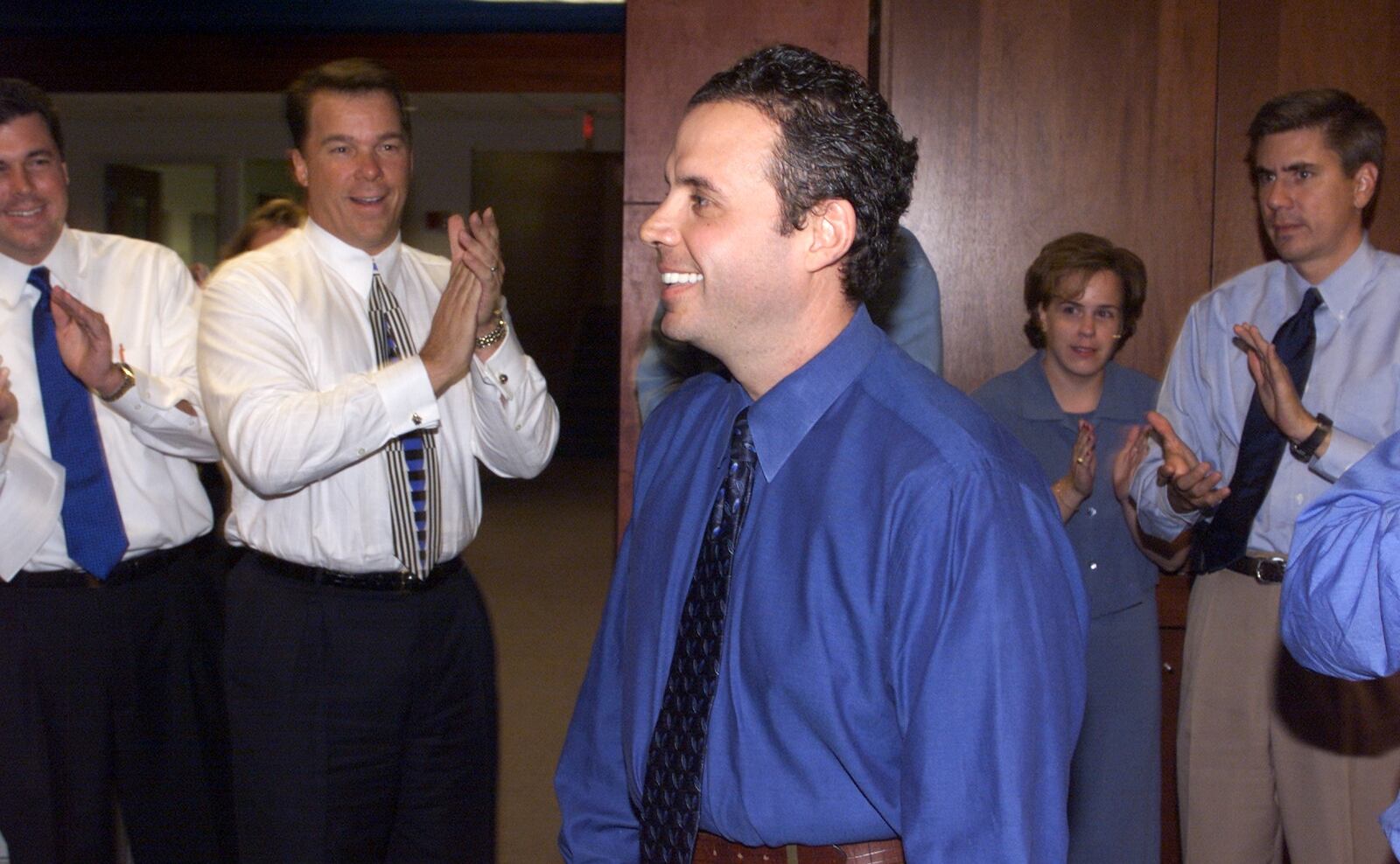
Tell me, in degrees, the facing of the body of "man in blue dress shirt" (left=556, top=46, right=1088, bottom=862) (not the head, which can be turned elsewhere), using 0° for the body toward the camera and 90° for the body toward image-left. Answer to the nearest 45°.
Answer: approximately 45°

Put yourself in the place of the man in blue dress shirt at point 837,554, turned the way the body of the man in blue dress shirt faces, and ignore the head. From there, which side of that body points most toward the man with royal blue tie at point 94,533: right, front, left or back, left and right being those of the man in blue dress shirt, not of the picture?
right

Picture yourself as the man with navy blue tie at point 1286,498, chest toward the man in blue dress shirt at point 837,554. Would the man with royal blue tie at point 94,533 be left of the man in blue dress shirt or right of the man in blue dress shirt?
right

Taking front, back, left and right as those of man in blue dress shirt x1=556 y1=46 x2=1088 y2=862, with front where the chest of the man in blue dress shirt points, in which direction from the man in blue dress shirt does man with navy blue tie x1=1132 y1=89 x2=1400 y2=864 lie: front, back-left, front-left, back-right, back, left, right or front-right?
back

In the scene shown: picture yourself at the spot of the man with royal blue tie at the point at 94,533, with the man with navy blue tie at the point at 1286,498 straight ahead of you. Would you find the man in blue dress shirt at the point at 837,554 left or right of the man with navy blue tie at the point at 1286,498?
right

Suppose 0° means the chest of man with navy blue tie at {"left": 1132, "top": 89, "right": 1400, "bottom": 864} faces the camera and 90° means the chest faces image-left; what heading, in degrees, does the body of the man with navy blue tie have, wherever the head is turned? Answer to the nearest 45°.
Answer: approximately 45°
